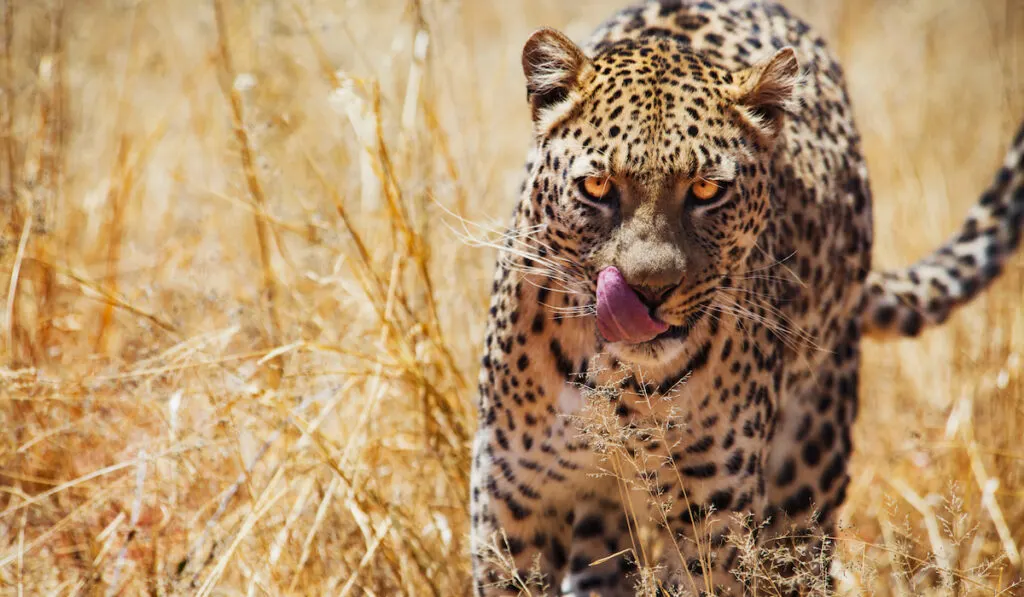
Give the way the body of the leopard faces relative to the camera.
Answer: toward the camera
